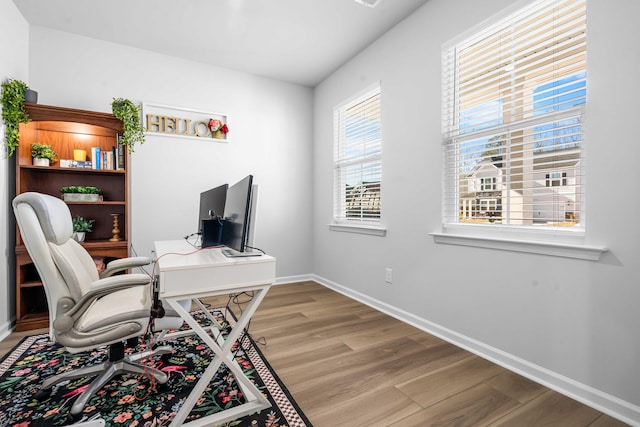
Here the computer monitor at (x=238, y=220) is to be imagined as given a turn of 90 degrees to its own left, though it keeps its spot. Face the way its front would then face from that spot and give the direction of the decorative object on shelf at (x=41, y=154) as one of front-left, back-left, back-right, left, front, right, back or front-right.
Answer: back-right

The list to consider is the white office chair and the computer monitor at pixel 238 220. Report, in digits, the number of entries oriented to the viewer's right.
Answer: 1

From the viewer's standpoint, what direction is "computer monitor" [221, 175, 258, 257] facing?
to the viewer's left

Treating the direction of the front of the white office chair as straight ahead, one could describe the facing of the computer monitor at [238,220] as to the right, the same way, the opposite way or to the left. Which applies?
the opposite way

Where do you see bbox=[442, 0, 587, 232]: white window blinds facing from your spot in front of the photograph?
facing the viewer and to the left of the viewer

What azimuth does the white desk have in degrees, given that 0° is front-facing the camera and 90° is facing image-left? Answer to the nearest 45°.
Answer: approximately 90°

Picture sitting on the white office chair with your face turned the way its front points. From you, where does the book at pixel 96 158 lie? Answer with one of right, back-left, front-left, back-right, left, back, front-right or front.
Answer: left

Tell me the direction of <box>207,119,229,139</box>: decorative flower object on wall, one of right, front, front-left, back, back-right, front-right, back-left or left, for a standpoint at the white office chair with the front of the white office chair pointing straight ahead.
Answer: front-left

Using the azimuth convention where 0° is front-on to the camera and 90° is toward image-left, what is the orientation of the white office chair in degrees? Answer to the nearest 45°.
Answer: approximately 270°

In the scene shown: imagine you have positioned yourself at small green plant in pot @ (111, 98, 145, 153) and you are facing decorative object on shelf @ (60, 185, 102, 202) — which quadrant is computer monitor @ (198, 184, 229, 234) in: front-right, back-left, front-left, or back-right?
back-left

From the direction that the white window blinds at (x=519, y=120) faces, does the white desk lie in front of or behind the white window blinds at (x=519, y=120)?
in front

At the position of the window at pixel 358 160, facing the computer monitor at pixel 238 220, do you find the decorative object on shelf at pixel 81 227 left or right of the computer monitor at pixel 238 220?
right

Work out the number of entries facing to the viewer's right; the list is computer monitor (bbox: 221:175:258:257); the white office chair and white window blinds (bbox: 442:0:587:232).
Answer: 1
